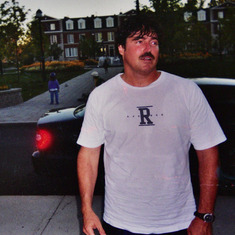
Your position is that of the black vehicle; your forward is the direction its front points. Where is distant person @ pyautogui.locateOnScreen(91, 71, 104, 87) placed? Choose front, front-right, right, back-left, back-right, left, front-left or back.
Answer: left

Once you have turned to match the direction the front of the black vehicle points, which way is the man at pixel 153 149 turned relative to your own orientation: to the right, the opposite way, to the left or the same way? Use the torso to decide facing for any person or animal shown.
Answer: to the right

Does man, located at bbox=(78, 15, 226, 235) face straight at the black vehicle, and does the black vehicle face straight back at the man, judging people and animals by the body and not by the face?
no

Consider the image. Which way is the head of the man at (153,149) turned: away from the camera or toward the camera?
toward the camera

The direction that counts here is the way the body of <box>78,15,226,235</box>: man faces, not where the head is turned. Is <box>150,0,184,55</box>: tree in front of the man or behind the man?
behind

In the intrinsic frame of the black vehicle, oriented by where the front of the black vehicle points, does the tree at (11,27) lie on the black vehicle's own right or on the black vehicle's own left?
on the black vehicle's own left

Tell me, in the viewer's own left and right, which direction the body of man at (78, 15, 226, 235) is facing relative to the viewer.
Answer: facing the viewer

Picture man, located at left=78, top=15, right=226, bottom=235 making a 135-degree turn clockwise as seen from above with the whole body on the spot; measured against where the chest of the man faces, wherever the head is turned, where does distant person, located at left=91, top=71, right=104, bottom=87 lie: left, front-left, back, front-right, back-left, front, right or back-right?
front-right

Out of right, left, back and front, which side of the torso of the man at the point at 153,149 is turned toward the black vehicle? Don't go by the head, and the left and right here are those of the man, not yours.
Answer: back

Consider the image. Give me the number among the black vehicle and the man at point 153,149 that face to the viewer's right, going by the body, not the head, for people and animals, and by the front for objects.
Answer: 1

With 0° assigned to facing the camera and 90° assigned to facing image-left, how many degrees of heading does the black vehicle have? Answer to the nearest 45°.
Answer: approximately 270°

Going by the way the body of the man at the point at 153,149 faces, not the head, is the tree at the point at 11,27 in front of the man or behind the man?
behind

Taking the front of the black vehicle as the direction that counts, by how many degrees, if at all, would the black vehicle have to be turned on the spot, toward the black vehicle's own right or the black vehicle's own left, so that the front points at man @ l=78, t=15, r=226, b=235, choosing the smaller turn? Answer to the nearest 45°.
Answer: approximately 90° to the black vehicle's own right
